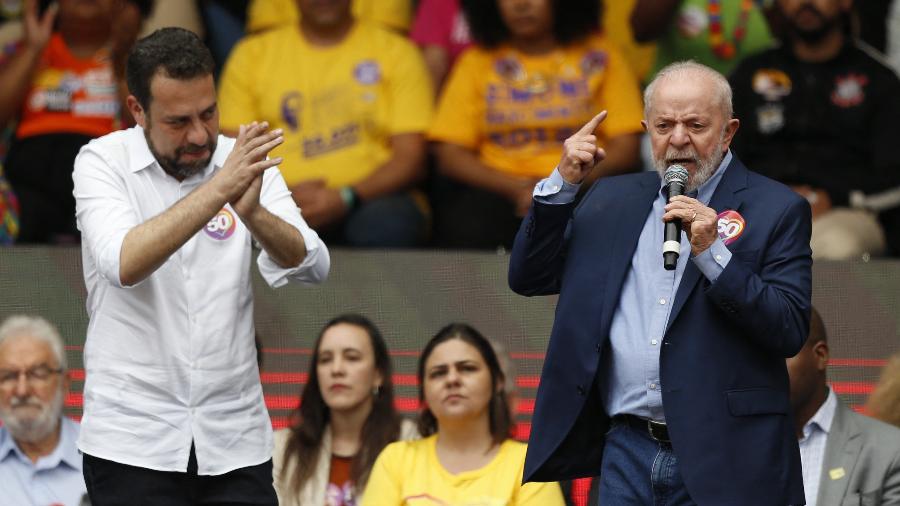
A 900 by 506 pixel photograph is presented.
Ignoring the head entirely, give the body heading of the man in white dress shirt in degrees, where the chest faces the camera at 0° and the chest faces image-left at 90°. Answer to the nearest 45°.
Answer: approximately 315°

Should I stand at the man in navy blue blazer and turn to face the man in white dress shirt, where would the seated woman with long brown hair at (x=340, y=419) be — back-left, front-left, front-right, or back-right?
front-right

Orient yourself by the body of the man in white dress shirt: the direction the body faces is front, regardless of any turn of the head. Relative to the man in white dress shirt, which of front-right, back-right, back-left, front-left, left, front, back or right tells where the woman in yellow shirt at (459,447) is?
left

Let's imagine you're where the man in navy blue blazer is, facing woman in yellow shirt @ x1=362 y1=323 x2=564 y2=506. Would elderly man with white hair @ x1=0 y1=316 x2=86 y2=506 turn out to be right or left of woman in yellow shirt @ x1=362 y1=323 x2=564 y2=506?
left

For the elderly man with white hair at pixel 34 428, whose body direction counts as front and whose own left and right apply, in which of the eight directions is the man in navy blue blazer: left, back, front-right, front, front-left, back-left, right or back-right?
front-left

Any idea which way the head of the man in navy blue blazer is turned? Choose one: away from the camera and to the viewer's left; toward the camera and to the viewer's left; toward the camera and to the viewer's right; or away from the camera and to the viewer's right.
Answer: toward the camera and to the viewer's left

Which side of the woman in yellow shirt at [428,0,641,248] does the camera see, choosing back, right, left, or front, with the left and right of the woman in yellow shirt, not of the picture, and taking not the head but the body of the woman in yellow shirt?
front

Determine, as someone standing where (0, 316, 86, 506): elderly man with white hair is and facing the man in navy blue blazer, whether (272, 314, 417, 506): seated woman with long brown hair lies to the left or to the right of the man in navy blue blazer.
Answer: left

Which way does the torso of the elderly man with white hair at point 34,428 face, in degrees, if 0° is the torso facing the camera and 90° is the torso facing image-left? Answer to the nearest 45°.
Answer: approximately 0°

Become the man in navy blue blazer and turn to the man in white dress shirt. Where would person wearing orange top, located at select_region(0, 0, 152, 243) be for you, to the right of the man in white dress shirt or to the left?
right

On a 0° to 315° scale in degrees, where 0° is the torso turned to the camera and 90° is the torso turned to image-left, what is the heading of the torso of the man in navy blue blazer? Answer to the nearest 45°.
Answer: approximately 45°

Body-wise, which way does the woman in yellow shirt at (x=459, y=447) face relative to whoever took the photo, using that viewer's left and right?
facing the viewer

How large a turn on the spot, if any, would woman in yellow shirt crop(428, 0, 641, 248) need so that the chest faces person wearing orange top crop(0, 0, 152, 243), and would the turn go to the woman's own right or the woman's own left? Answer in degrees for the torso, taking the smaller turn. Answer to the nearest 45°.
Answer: approximately 90° to the woman's own right
